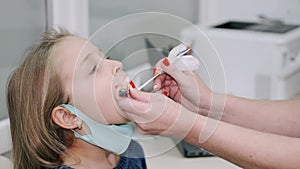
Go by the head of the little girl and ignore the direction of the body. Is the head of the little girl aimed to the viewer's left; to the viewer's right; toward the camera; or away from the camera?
to the viewer's right

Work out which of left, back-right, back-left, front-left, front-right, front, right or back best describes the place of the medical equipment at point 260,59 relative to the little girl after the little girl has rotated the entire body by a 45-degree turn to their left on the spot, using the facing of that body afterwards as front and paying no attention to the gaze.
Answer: front

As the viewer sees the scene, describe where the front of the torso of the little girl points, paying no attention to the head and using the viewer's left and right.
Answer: facing to the right of the viewer
